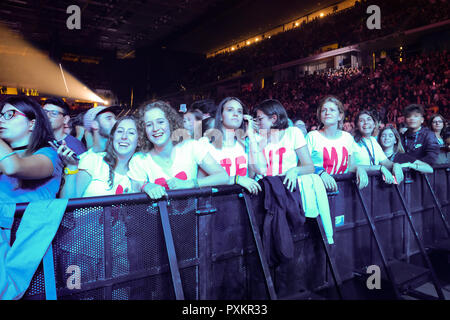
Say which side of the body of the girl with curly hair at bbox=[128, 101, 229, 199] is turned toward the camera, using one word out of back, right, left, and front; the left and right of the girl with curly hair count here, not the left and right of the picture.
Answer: front

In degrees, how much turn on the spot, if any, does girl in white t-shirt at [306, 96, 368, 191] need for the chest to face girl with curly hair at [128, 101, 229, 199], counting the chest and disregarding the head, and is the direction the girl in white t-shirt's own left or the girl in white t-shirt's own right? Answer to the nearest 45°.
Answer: approximately 45° to the girl in white t-shirt's own right

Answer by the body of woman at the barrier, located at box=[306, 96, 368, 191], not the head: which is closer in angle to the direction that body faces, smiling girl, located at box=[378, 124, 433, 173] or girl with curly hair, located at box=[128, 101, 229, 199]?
the girl with curly hair

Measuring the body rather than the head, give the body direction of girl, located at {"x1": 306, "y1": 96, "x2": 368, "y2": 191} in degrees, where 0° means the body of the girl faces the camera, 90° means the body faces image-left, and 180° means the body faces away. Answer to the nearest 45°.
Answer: approximately 0°

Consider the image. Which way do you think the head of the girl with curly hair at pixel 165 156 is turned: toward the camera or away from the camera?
toward the camera

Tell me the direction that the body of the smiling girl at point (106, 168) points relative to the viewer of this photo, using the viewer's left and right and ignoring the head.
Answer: facing the viewer and to the right of the viewer

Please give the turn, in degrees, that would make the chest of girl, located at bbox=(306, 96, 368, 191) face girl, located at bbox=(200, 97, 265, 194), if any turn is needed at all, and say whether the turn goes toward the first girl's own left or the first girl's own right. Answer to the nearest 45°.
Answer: approximately 45° to the first girl's own right

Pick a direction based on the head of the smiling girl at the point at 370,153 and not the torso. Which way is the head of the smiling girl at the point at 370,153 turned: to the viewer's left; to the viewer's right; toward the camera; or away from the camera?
toward the camera

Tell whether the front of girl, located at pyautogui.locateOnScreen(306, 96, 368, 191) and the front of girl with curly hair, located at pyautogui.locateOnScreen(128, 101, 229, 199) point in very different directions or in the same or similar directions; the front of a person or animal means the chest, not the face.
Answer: same or similar directions

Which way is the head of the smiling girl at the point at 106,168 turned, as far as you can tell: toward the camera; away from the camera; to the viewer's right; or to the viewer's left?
toward the camera
